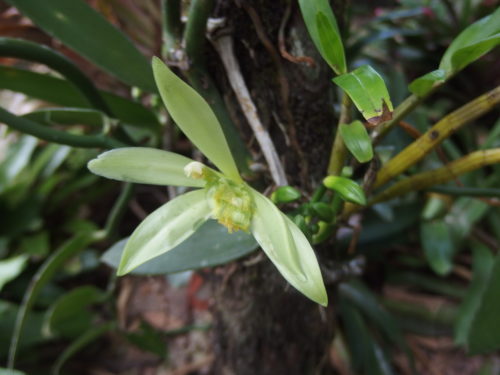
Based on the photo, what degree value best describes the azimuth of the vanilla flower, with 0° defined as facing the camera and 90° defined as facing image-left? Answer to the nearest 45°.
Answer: approximately 0°
